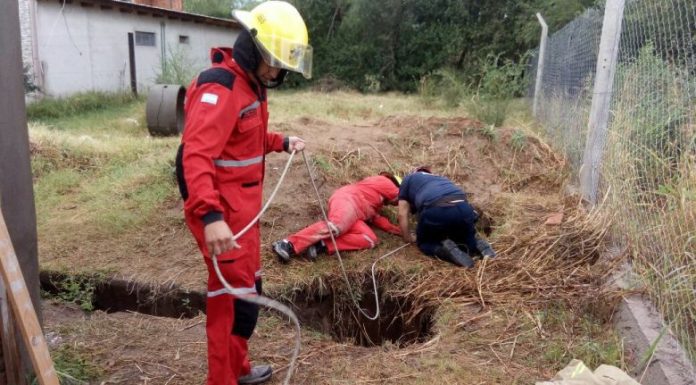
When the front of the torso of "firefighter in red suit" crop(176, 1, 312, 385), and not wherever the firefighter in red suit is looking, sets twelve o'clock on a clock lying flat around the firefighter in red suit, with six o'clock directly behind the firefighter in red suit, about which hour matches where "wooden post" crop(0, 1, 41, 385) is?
The wooden post is roughly at 6 o'clock from the firefighter in red suit.

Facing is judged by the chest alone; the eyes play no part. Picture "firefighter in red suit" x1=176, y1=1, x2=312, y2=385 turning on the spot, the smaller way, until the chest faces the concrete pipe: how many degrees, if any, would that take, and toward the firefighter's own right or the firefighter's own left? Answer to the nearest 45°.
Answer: approximately 90° to the firefighter's own left

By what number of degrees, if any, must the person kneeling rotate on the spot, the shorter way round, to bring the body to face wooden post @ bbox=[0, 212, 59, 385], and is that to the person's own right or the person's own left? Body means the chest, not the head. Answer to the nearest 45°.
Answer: approximately 90° to the person's own left

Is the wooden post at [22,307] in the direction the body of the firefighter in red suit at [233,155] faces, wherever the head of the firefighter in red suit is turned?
no

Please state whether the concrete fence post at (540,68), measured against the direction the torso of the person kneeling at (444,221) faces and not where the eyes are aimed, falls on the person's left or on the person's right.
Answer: on the person's right

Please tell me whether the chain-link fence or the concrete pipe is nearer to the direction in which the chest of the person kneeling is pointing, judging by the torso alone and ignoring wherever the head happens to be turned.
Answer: the concrete pipe

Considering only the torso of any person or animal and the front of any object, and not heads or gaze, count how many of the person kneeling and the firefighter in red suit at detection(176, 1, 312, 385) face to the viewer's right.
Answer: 1

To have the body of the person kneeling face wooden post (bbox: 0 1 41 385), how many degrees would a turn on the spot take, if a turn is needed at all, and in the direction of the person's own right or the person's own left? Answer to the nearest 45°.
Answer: approximately 90° to the person's own left

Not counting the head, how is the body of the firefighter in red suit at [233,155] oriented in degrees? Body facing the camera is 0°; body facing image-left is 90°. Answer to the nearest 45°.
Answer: approximately 270°

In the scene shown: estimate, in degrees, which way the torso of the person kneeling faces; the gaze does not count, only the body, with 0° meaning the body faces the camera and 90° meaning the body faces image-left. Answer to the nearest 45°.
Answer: approximately 135°

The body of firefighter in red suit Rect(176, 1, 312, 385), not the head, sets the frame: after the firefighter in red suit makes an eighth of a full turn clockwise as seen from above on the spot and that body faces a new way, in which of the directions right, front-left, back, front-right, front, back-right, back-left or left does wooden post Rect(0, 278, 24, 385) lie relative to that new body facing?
back-right

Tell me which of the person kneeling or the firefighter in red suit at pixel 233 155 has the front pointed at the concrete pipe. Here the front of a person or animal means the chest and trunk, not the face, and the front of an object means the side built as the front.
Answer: the person kneeling

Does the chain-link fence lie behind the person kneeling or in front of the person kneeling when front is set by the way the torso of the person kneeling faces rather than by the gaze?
behind

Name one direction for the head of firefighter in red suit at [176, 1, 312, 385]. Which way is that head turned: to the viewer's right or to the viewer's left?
to the viewer's right

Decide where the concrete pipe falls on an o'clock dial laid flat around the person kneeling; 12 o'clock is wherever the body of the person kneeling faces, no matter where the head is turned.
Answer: The concrete pipe is roughly at 12 o'clock from the person kneeling.

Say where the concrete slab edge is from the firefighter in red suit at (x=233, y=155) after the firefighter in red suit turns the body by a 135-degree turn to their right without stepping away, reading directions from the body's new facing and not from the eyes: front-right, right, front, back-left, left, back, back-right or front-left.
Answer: back-left
